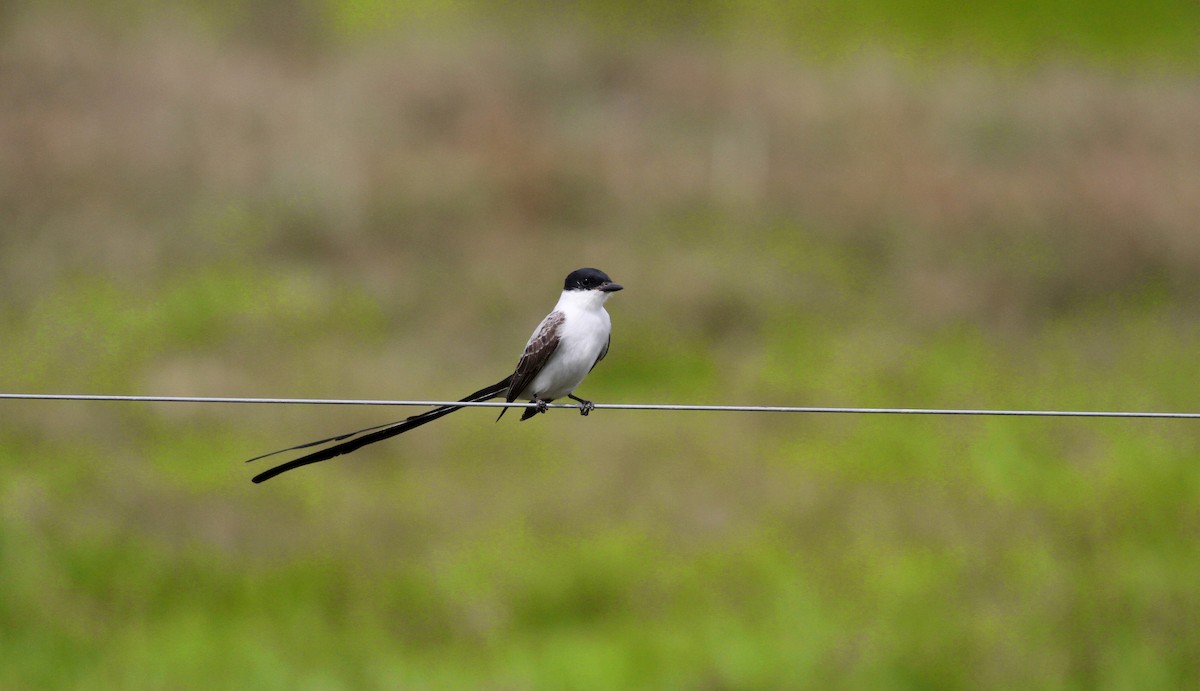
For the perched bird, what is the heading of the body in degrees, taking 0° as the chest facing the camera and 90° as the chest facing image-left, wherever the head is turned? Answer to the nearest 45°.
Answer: approximately 315°
